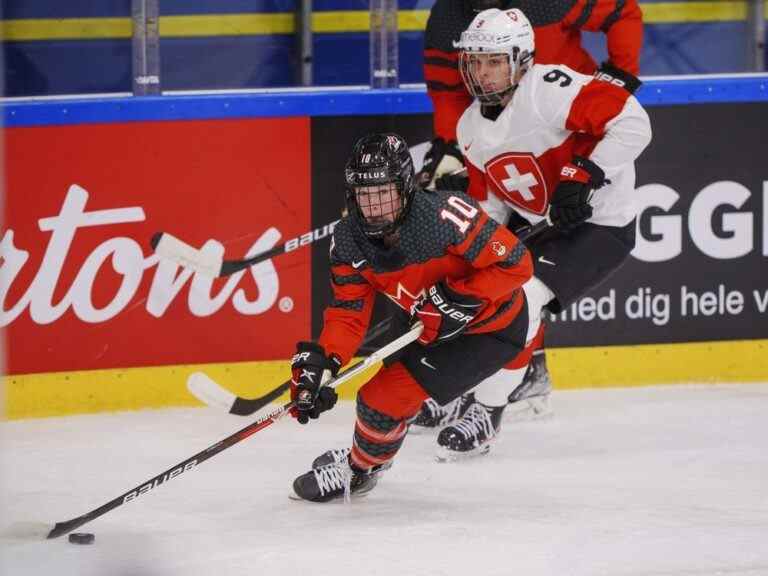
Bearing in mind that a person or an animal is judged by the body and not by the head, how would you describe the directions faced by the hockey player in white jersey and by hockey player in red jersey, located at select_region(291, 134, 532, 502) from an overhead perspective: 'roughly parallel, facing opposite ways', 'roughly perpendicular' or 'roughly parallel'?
roughly parallel

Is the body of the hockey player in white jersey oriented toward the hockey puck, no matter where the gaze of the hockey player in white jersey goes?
yes

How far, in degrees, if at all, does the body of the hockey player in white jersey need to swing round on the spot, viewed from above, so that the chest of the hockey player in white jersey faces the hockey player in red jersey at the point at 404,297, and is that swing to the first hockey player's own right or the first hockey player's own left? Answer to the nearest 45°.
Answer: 0° — they already face them

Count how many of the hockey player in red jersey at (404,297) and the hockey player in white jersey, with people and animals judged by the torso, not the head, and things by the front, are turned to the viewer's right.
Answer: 0

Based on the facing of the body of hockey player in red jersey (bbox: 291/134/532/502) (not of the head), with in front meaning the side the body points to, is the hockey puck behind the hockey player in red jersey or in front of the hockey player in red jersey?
in front

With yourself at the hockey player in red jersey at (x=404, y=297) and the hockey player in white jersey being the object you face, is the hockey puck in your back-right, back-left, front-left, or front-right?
back-left

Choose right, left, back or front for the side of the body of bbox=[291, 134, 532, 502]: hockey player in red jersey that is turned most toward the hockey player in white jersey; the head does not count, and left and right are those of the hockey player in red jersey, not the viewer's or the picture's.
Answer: back

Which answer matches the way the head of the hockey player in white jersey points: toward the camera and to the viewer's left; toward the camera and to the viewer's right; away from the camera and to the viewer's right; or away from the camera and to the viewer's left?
toward the camera and to the viewer's left

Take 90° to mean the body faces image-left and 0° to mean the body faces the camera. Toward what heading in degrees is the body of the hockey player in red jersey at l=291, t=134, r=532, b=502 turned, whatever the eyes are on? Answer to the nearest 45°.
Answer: approximately 45°

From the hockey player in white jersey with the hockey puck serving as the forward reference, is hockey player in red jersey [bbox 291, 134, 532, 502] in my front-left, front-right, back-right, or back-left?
front-left

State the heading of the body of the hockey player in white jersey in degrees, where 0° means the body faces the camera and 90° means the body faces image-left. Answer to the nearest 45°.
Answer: approximately 45°
